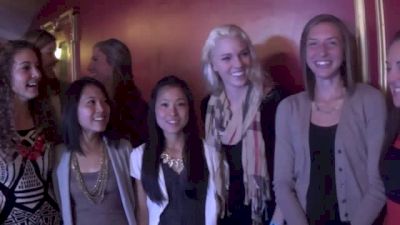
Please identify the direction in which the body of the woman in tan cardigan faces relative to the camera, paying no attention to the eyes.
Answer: toward the camera

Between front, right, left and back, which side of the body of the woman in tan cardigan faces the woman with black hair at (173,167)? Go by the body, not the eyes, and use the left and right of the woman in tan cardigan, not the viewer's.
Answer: right

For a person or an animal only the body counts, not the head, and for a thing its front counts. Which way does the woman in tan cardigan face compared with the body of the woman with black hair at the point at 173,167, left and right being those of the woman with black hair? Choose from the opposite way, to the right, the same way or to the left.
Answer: the same way

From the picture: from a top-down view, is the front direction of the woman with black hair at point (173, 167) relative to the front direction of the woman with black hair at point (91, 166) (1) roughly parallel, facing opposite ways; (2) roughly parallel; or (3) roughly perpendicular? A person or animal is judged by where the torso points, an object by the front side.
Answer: roughly parallel

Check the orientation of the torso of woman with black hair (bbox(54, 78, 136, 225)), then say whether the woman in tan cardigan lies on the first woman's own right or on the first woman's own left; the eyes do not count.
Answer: on the first woman's own left

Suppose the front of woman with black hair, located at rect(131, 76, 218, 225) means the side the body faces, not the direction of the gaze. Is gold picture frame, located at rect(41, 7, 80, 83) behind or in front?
behind

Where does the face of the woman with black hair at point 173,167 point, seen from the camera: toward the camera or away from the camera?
toward the camera

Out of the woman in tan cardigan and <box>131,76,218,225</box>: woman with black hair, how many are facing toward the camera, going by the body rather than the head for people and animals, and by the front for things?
2

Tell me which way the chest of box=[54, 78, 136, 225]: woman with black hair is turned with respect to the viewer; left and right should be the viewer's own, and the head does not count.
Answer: facing the viewer

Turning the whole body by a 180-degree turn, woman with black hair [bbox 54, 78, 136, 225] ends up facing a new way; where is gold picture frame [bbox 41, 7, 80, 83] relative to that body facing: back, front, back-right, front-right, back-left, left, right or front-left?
front

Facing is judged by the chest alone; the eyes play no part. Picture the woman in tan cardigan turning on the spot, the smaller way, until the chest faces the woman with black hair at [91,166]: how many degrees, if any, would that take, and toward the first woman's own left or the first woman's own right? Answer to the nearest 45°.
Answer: approximately 90° to the first woman's own right

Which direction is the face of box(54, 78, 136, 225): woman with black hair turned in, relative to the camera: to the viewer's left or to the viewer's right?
to the viewer's right

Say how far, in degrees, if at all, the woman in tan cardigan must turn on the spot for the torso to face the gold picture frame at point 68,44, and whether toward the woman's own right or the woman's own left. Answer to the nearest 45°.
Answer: approximately 135° to the woman's own right
